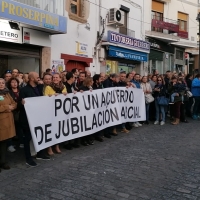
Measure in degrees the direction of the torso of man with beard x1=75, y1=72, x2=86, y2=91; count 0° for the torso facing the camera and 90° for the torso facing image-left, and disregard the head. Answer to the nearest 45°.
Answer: approximately 315°

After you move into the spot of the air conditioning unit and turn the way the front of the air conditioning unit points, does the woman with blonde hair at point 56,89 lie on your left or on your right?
on your right

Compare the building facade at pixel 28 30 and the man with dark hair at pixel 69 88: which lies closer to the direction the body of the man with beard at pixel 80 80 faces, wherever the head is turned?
the man with dark hair

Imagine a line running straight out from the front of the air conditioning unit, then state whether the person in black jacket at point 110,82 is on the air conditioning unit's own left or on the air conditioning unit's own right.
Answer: on the air conditioning unit's own right

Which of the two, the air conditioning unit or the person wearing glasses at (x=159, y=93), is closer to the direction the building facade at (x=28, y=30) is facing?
the person wearing glasses

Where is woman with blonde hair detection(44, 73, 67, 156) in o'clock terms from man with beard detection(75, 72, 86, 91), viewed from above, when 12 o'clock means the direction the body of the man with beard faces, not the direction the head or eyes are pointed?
The woman with blonde hair is roughly at 2 o'clock from the man with beard.

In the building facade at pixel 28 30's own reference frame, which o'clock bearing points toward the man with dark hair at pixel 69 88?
The man with dark hair is roughly at 1 o'clock from the building facade.

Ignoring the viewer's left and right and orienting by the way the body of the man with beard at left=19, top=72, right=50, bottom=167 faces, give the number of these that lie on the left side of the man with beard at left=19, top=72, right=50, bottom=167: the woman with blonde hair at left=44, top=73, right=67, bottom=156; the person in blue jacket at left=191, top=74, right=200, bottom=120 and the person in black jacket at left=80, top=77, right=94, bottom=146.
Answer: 3

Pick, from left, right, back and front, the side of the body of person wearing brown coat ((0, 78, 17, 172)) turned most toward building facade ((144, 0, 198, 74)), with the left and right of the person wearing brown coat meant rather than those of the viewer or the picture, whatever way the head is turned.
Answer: left

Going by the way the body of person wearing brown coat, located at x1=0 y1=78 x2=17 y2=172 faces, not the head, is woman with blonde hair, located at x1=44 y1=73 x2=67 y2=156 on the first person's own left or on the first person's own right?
on the first person's own left

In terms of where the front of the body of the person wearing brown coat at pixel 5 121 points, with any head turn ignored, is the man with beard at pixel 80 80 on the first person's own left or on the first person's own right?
on the first person's own left
